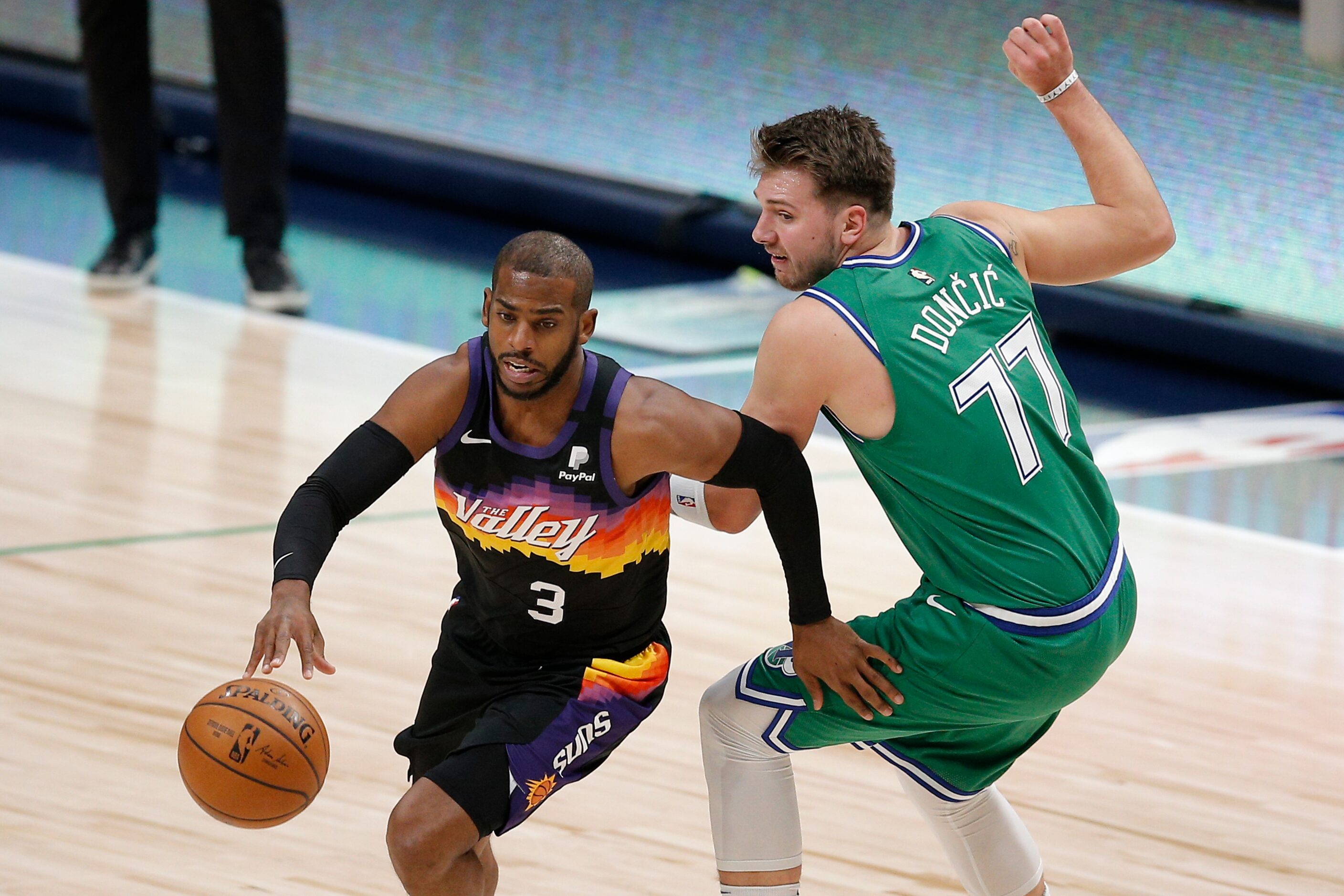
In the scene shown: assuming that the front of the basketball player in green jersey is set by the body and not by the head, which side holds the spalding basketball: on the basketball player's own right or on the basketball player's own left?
on the basketball player's own left

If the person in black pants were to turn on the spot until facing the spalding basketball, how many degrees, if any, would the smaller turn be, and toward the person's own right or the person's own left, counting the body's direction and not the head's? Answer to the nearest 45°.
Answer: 0° — they already face it

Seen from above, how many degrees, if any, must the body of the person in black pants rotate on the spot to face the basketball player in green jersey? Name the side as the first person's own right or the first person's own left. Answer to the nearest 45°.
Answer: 0° — they already face them

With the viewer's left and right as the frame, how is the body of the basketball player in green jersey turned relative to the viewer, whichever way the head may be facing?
facing away from the viewer and to the left of the viewer

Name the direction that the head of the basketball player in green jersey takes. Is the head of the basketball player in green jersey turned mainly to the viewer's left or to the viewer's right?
to the viewer's left

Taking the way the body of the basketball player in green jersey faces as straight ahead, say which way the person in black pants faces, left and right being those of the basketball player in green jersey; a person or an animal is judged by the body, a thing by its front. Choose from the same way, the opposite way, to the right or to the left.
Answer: the opposite way

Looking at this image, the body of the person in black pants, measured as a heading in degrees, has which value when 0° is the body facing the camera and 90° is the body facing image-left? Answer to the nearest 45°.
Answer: approximately 0°

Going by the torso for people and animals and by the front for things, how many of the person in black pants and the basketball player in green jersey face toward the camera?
1
